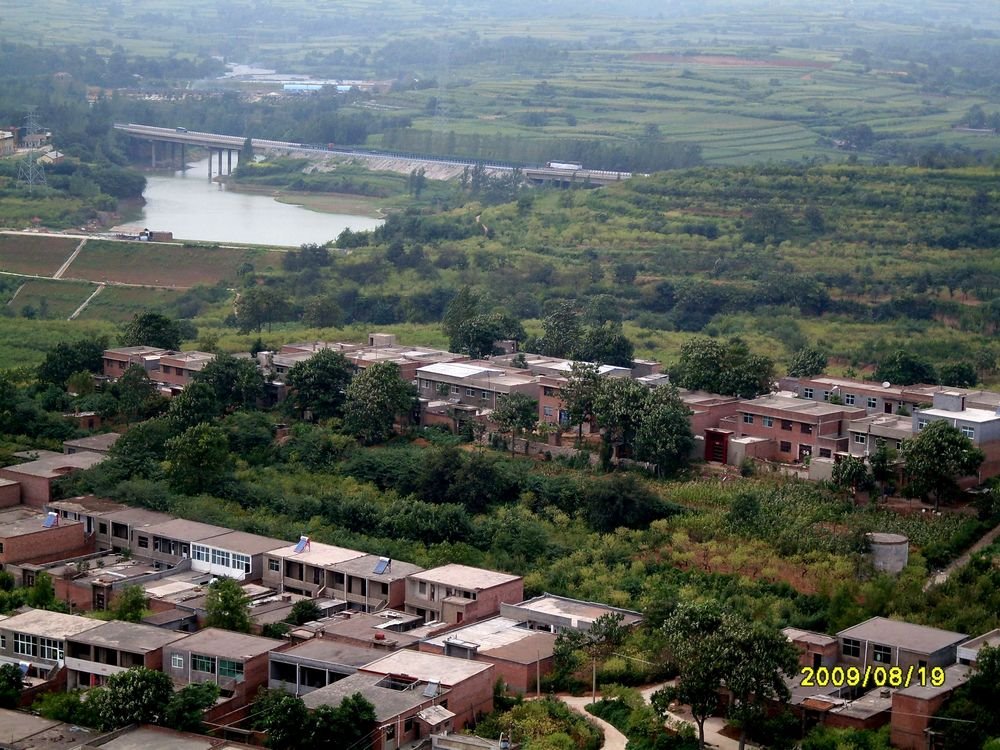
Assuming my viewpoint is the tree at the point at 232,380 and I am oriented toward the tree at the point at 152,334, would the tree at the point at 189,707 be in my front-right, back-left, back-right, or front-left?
back-left

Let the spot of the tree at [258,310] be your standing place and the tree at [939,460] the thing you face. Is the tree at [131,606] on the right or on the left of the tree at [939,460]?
right

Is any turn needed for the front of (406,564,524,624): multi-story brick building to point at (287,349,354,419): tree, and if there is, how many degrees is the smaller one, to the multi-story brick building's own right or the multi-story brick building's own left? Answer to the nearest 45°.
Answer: approximately 135° to the multi-story brick building's own right

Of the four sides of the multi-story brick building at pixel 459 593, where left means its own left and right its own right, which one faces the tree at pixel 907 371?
back

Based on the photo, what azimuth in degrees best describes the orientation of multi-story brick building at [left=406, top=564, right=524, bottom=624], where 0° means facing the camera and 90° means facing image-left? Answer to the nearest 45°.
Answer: approximately 45°

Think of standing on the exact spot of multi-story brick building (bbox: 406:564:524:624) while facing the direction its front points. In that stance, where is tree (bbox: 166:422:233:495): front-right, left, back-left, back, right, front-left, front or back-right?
right

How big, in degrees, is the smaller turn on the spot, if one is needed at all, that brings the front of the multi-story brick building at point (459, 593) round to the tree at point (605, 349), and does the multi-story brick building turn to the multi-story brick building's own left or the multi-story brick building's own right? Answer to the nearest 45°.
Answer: approximately 135° to the multi-story brick building's own right

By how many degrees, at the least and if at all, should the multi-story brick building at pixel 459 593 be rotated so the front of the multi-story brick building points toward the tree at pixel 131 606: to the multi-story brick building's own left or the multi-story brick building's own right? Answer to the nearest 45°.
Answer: approximately 45° to the multi-story brick building's own right

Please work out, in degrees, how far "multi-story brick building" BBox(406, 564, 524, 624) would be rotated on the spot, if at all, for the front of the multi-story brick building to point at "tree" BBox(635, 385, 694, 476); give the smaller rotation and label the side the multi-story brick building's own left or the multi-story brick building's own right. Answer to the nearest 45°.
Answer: approximately 180°

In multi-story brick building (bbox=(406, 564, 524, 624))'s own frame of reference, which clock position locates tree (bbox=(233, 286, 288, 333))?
The tree is roughly at 4 o'clock from the multi-story brick building.

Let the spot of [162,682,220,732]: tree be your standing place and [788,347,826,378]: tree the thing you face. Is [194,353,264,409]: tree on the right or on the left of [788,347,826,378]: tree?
left
